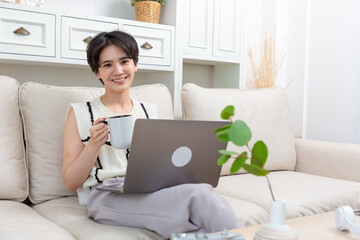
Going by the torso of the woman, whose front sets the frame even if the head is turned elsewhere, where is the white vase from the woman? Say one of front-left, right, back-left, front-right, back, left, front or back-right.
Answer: front

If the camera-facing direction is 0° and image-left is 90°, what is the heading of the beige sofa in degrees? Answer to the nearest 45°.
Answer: approximately 315°

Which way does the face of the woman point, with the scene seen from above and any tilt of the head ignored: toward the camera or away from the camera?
toward the camera

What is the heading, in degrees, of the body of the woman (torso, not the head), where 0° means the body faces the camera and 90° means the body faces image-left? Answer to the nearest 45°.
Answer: approximately 315°

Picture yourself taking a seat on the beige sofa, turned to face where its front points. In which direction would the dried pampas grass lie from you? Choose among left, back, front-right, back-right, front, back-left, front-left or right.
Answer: left

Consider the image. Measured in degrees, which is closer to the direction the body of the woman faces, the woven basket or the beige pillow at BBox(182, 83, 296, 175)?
the beige pillow

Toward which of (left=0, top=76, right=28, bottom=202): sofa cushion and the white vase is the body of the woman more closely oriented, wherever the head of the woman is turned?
the white vase

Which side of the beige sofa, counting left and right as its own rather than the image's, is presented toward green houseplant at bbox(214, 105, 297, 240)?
front

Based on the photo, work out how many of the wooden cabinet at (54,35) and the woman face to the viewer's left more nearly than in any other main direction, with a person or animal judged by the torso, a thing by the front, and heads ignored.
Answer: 0

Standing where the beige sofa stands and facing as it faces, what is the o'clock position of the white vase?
The white vase is roughly at 12 o'clock from the beige sofa.

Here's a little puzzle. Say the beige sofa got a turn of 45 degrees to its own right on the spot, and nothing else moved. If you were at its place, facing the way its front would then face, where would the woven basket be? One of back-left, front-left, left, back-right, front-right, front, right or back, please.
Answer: back

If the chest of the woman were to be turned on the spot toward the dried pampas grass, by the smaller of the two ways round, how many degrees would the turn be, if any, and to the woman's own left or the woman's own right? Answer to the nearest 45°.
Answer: approximately 90° to the woman's own left

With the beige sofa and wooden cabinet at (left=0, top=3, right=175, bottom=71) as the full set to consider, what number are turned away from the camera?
0

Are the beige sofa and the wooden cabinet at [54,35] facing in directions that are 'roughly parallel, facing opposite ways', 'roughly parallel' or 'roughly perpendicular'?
roughly parallel

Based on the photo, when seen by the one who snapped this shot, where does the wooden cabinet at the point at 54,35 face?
facing the viewer and to the right of the viewer
